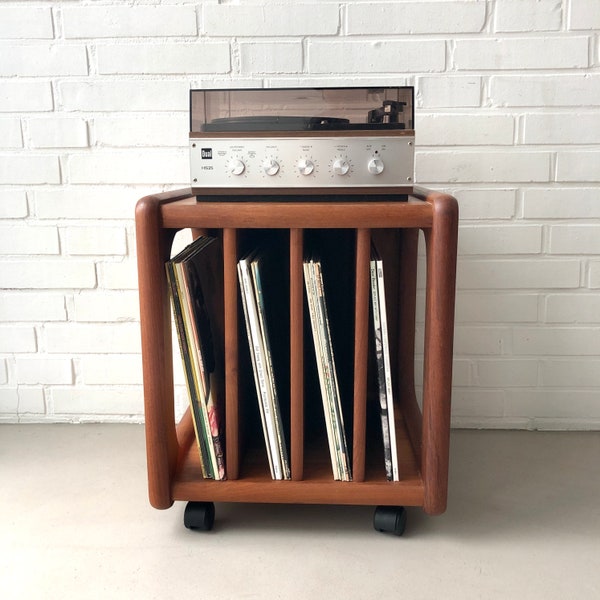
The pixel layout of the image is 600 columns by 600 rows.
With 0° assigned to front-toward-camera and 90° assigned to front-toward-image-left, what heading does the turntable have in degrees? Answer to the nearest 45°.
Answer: approximately 0°

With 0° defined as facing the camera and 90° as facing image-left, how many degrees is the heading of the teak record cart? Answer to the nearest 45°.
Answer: approximately 0°
